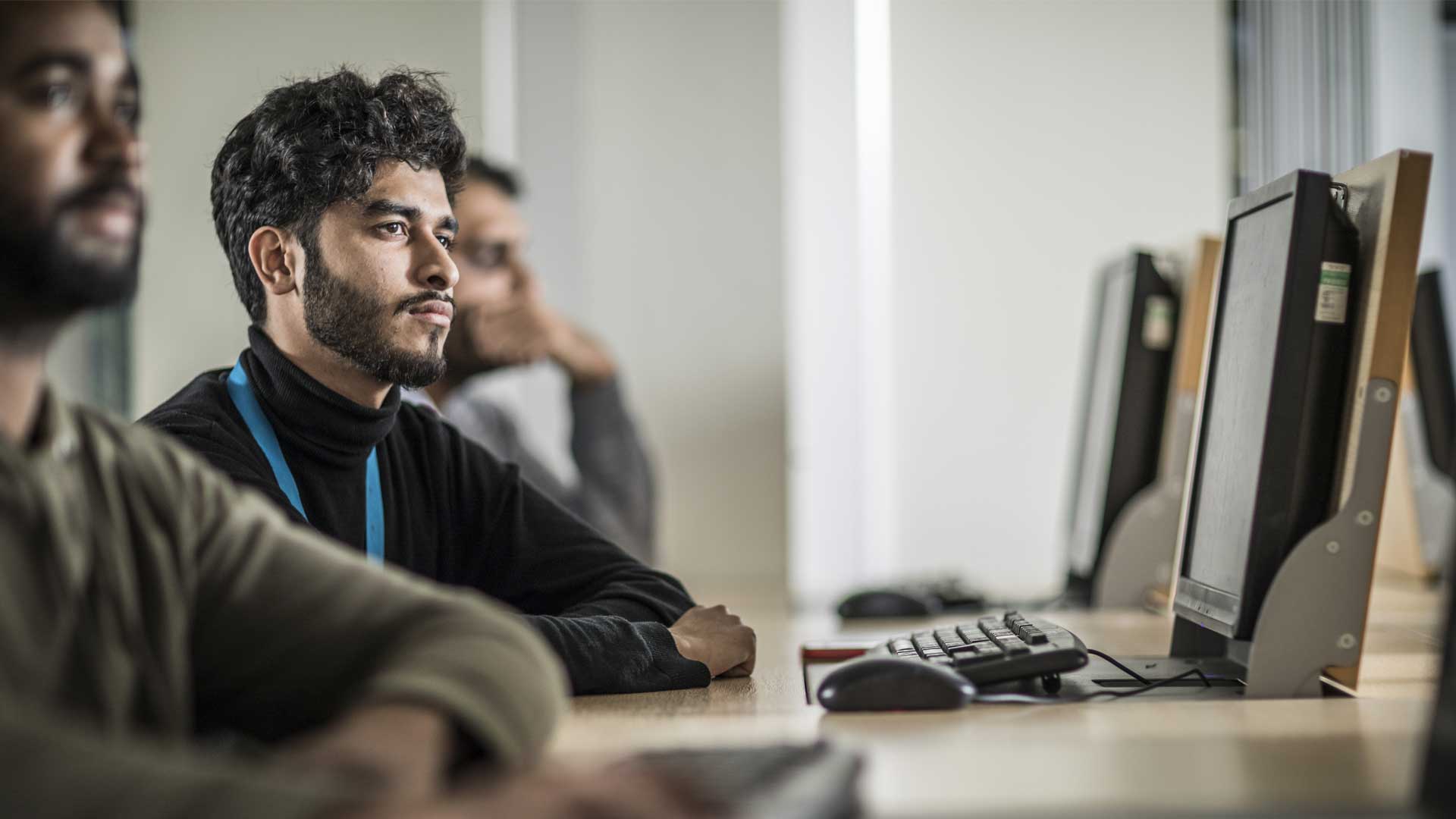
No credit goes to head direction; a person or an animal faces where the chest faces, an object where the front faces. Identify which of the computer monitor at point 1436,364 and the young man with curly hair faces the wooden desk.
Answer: the young man with curly hair

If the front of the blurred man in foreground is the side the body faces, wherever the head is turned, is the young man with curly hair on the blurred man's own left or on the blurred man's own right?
on the blurred man's own left

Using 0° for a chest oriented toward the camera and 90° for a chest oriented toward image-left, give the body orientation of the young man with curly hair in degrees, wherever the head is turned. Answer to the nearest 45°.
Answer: approximately 315°

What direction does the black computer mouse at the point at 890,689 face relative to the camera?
to the viewer's right

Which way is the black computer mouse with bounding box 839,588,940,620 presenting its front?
to the viewer's right

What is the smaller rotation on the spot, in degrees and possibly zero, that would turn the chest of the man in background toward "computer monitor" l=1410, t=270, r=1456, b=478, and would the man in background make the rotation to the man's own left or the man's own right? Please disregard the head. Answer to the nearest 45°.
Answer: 0° — they already face it

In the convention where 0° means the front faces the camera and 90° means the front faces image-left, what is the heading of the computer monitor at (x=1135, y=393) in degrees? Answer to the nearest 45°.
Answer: approximately 90°

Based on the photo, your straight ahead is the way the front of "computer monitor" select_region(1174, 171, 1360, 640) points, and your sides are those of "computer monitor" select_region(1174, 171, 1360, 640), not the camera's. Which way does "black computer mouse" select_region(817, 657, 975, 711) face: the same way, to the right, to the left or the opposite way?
the opposite way
